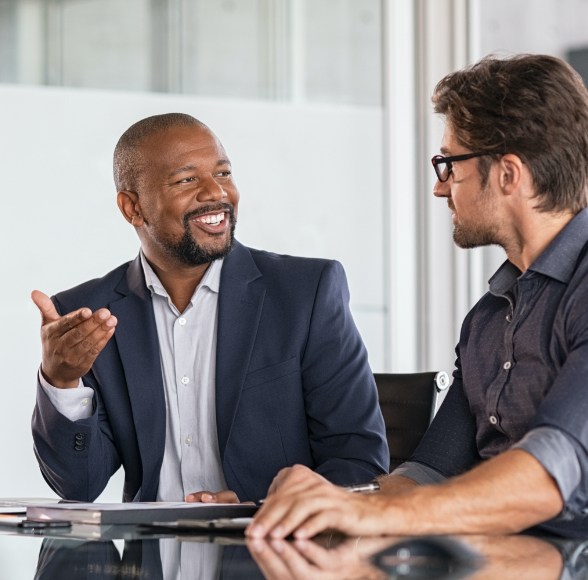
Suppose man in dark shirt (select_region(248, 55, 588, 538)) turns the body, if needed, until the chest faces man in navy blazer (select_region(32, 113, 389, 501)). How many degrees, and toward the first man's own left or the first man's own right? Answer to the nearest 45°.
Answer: approximately 90° to the first man's own right

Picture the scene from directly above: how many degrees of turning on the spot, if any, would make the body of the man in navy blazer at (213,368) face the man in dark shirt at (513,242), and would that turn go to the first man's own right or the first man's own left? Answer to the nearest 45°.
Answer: approximately 45° to the first man's own left

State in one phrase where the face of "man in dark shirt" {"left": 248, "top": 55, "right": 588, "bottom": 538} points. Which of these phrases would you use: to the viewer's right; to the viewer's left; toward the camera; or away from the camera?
to the viewer's left

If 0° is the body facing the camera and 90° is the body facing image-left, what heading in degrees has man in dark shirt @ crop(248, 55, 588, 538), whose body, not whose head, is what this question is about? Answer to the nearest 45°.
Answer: approximately 45°
